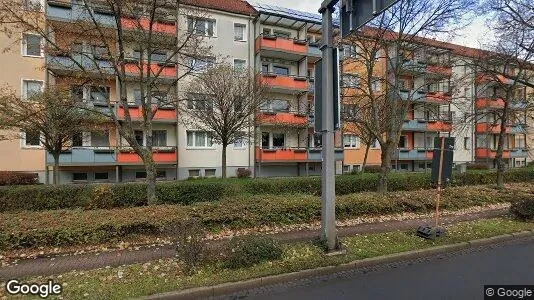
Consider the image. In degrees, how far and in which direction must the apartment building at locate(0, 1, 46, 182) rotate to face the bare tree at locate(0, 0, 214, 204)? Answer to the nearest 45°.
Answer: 0° — it already faces it

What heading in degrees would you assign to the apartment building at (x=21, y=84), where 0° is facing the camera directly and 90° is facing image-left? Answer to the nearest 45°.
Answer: approximately 0°

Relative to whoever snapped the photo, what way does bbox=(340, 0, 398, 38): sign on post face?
facing away from the viewer and to the right of the viewer

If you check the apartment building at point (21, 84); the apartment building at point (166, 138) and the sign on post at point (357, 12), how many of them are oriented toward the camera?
2

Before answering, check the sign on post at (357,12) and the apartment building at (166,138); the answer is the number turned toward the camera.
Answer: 1

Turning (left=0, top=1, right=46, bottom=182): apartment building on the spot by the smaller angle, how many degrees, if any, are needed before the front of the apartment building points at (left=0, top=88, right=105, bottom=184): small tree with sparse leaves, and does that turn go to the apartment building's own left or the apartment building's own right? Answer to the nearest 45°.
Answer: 0° — it already faces it

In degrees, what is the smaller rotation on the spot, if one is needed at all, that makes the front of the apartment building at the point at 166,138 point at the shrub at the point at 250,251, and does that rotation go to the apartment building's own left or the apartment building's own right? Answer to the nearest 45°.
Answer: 0° — it already faces it

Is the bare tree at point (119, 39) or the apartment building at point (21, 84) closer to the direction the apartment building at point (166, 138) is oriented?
the bare tree

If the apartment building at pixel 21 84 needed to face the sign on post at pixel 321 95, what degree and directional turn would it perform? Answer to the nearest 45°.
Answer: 0° — it already faces it
